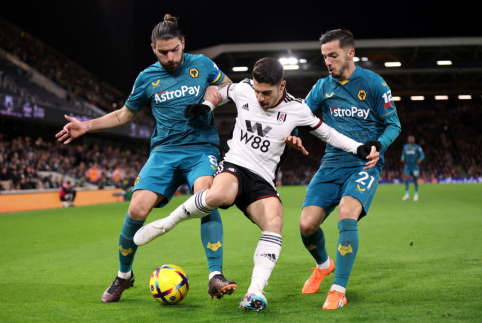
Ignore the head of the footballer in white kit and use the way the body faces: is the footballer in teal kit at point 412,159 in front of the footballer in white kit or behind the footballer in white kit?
behind

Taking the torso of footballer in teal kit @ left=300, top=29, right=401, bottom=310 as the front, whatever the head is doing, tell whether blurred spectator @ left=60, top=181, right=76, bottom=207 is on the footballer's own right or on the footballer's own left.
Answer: on the footballer's own right

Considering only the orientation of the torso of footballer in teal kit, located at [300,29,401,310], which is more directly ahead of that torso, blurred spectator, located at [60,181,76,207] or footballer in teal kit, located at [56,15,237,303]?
the footballer in teal kit

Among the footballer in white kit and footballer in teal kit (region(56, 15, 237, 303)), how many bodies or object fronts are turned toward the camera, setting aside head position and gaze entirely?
2

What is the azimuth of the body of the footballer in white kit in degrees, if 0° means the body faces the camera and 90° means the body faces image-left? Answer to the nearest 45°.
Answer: approximately 0°

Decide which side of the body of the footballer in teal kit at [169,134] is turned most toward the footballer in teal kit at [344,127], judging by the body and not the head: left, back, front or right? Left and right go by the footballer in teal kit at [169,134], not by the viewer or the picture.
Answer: left

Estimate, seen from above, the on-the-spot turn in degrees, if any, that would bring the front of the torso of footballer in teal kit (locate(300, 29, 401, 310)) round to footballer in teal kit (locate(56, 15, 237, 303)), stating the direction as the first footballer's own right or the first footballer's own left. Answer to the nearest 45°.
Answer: approximately 45° to the first footballer's own right

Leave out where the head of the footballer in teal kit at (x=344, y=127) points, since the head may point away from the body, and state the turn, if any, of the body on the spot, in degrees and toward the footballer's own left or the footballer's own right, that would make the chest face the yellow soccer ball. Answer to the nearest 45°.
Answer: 0° — they already face it

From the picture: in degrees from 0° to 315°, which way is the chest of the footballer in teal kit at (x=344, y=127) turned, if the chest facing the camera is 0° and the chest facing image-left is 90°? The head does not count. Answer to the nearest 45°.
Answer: approximately 45°

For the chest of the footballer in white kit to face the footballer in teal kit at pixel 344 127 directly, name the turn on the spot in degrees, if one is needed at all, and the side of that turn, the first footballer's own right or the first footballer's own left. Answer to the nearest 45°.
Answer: approximately 135° to the first footballer's own left
